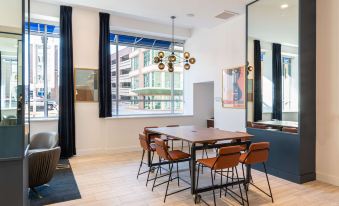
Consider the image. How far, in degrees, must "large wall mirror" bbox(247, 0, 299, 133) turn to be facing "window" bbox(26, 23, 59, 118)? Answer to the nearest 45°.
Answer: approximately 45° to its right

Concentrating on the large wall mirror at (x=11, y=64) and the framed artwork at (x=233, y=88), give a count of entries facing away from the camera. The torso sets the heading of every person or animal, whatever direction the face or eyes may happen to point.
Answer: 0

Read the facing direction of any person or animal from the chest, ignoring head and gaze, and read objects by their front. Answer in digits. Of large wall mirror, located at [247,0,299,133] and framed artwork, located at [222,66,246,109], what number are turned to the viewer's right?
0

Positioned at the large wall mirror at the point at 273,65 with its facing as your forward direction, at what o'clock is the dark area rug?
The dark area rug is roughly at 12 o'clock from the large wall mirror.

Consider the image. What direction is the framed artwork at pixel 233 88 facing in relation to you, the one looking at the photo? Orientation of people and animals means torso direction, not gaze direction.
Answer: facing the viewer and to the left of the viewer

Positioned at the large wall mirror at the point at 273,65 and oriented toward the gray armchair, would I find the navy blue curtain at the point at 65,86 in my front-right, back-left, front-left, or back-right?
front-right

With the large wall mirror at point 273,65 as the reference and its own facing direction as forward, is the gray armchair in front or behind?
in front

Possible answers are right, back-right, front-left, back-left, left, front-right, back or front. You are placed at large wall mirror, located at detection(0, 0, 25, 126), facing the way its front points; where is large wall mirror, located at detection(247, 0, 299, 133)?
front-left

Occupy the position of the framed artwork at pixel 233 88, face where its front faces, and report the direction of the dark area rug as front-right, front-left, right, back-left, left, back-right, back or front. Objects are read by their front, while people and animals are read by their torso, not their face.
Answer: front

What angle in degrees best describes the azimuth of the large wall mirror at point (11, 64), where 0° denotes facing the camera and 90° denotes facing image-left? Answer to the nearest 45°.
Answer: approximately 315°

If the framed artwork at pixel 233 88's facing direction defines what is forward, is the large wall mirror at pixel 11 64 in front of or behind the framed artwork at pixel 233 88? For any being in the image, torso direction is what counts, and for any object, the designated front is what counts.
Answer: in front

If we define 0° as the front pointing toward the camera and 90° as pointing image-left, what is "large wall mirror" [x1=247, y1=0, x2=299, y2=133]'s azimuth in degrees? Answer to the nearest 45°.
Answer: approximately 45°

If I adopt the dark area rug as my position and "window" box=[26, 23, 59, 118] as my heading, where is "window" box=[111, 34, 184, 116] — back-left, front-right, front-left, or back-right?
front-right
